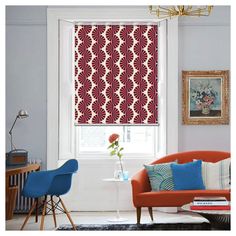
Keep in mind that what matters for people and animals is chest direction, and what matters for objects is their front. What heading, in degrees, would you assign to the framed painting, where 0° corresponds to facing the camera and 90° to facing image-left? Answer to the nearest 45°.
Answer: approximately 0°

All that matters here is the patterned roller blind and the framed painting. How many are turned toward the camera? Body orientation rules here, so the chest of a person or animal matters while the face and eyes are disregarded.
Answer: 2

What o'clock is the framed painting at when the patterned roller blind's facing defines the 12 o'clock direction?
The framed painting is roughly at 9 o'clock from the patterned roller blind.

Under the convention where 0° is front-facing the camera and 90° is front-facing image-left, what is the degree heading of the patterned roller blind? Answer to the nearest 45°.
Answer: approximately 0°

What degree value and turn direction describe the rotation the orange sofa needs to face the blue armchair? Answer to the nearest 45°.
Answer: approximately 90° to its right

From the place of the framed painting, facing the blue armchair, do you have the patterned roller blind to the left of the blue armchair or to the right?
right

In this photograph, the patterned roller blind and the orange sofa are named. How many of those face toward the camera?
2

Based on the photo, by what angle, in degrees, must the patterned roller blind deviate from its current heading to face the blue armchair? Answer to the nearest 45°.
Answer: approximately 45° to its right
